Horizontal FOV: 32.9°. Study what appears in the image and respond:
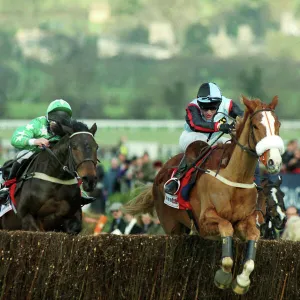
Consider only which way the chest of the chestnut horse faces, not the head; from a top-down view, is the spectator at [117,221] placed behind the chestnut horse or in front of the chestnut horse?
behind

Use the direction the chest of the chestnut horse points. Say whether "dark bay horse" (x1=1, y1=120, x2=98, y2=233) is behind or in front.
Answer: behind

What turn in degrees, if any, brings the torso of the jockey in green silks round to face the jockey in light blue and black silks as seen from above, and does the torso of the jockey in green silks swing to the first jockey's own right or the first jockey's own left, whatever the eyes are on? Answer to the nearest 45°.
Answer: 0° — they already face them

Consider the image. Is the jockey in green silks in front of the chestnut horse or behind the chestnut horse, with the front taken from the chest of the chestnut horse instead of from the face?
behind

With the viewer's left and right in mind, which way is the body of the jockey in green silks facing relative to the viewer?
facing the viewer and to the right of the viewer

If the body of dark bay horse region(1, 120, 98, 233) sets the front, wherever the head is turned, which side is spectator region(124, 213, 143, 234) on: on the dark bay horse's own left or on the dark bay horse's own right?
on the dark bay horse's own left
